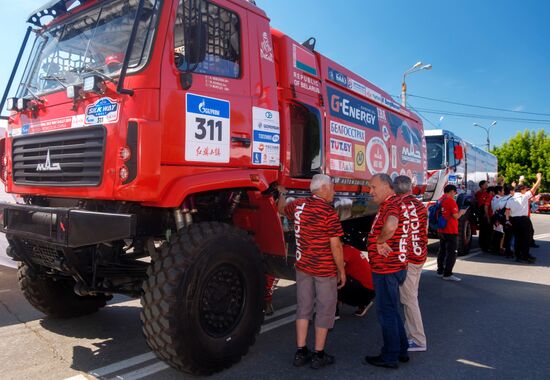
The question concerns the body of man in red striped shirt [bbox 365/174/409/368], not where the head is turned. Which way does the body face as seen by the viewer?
to the viewer's left

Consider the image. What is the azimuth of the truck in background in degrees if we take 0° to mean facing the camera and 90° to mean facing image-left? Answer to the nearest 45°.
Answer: approximately 45°

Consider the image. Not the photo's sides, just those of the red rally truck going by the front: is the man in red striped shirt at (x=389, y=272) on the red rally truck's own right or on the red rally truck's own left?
on the red rally truck's own left

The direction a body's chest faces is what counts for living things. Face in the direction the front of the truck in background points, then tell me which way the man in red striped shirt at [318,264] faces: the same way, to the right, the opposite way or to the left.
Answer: the opposite way

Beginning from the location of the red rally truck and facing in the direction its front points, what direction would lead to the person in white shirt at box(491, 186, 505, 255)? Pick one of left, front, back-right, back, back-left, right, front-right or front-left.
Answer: back

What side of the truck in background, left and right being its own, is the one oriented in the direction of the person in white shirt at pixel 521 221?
left

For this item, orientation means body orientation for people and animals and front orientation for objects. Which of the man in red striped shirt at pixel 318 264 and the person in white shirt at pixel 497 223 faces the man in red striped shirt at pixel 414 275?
the man in red striped shirt at pixel 318 264

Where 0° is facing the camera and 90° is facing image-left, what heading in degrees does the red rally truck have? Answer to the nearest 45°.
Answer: approximately 45°

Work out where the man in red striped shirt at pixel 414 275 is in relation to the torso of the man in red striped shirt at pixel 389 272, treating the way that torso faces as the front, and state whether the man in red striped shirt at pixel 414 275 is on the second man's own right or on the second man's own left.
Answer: on the second man's own right
